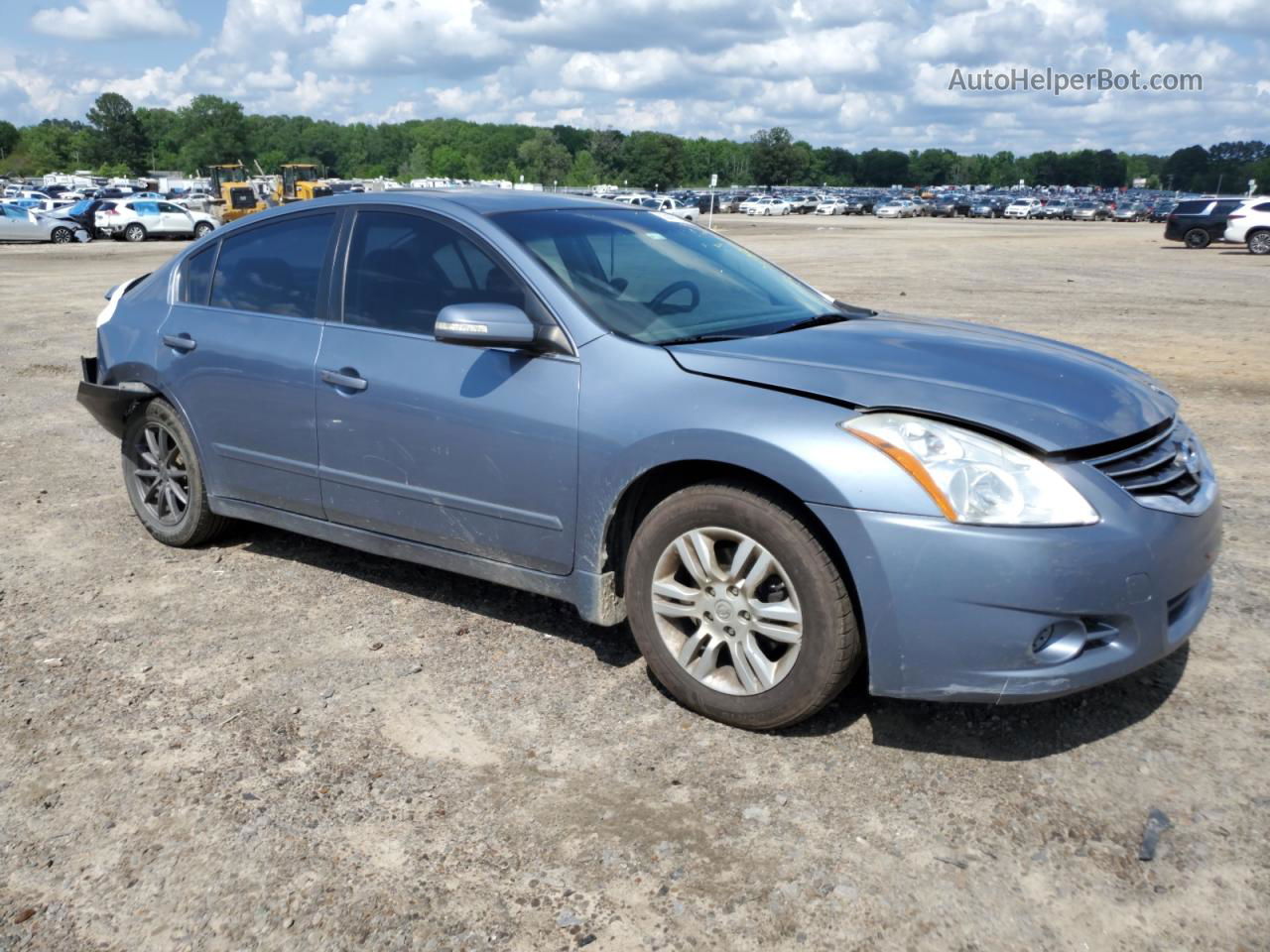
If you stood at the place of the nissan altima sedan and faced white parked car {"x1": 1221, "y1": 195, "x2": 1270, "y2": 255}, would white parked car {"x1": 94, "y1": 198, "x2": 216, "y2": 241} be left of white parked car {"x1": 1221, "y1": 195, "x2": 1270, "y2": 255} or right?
left

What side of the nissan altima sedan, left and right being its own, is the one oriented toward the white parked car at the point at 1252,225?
left

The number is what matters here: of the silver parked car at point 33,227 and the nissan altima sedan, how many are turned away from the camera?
0
